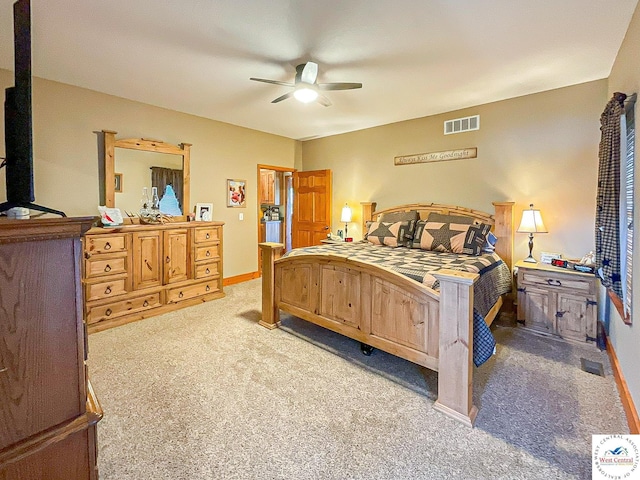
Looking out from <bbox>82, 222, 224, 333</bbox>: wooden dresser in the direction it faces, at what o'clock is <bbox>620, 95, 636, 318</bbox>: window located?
The window is roughly at 12 o'clock from the wooden dresser.

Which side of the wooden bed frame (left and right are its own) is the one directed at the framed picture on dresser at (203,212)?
right

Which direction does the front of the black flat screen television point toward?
to the viewer's right

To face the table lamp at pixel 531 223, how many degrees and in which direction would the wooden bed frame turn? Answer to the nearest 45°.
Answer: approximately 180°

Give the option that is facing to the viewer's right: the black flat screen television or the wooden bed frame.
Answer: the black flat screen television

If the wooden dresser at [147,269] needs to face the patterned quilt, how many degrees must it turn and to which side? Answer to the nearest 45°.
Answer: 0° — it already faces it

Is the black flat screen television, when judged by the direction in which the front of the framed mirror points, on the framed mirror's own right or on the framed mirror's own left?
on the framed mirror's own right

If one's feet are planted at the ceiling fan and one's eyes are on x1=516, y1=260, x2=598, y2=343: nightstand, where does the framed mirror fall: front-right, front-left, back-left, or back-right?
back-left

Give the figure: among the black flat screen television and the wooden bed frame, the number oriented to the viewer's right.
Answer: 1

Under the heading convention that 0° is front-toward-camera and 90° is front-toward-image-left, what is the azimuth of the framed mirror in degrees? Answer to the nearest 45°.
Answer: approximately 315°
